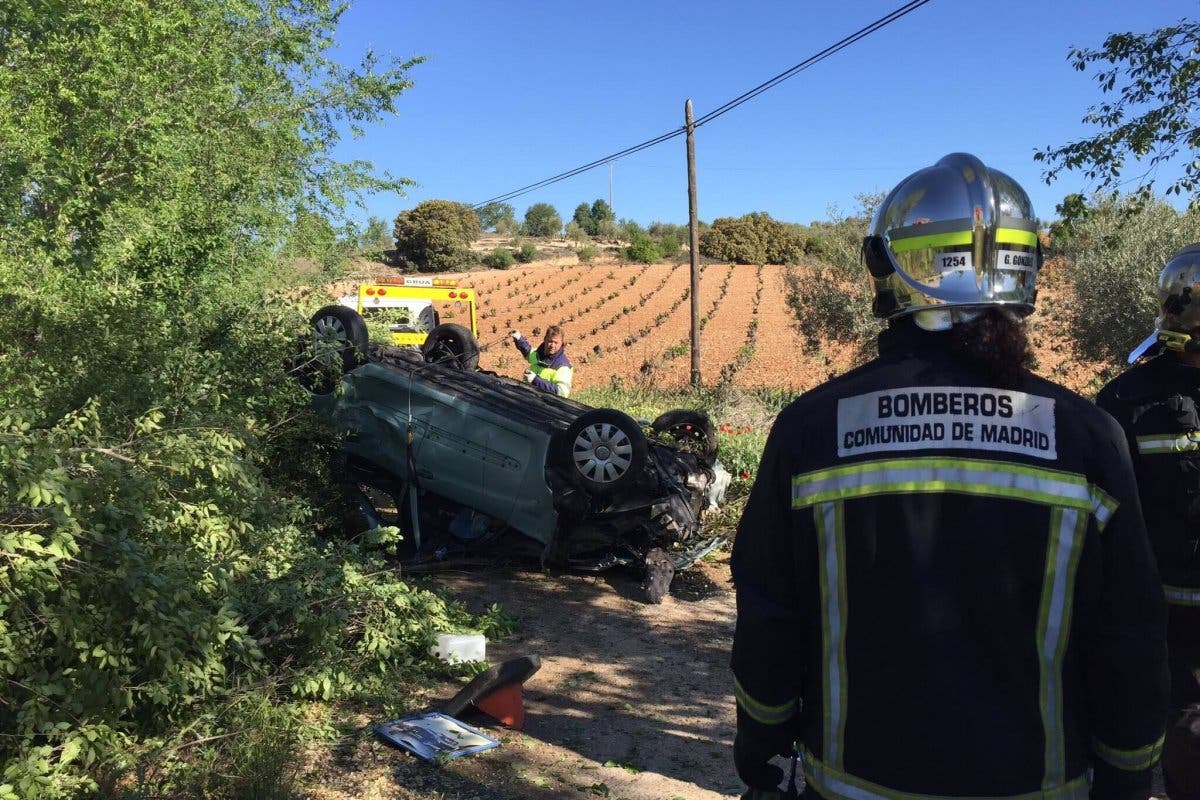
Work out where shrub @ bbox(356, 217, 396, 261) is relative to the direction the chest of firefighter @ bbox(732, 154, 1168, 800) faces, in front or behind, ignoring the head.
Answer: in front

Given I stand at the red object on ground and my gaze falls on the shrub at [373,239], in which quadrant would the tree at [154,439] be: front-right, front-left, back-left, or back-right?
front-left

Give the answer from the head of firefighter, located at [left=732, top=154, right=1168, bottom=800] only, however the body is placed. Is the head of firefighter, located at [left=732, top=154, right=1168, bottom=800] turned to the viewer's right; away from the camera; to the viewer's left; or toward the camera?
away from the camera

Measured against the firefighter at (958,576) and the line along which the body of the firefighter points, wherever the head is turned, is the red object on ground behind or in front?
in front

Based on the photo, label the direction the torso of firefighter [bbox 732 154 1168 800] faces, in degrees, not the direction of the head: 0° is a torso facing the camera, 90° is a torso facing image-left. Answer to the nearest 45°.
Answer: approximately 180°

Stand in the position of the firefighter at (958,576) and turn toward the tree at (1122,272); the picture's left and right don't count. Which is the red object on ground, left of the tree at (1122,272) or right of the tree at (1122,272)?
left

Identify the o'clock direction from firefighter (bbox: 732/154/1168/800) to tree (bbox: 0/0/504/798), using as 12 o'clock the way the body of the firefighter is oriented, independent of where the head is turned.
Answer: The tree is roughly at 10 o'clock from the firefighter.

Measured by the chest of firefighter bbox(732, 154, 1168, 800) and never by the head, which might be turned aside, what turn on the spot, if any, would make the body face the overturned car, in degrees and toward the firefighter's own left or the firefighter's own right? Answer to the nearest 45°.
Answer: approximately 45° to the firefighter's own left

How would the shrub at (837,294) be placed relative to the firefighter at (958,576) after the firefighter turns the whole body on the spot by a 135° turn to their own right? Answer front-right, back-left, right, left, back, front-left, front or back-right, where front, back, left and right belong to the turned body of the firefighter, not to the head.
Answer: back-left

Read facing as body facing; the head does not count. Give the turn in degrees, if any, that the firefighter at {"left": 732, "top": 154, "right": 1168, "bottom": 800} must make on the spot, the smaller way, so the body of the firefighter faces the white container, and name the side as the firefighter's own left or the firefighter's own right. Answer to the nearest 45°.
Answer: approximately 45° to the firefighter's own left
